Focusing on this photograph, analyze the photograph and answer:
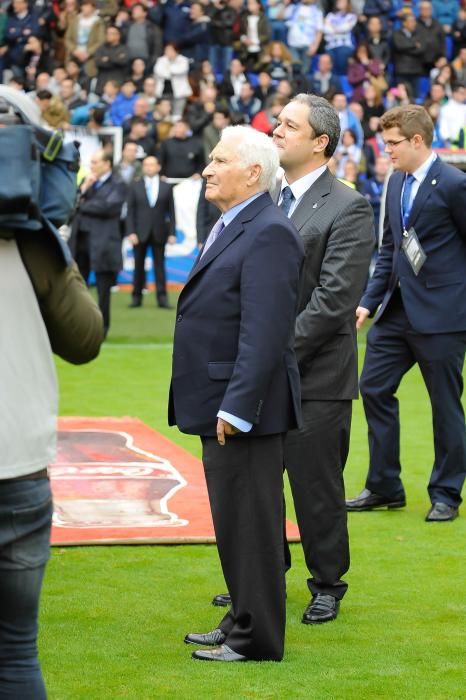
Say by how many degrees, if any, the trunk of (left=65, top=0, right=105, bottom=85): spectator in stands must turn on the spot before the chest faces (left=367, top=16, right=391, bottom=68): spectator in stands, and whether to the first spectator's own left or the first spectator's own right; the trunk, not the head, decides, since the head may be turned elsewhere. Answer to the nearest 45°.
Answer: approximately 90° to the first spectator's own left

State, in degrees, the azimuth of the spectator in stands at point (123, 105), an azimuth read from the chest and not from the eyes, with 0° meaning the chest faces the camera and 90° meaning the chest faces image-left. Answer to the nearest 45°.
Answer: approximately 0°

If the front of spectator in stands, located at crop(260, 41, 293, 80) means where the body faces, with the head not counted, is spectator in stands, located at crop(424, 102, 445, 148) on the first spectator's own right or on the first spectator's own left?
on the first spectator's own left

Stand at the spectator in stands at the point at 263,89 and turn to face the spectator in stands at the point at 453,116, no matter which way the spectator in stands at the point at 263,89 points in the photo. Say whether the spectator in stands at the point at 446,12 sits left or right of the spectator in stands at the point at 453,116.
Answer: left

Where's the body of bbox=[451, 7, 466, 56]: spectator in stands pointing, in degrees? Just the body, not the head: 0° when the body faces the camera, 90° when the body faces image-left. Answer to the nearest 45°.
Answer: approximately 0°

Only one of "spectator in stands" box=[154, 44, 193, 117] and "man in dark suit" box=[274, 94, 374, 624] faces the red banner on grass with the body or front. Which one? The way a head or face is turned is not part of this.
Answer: the spectator in stands
